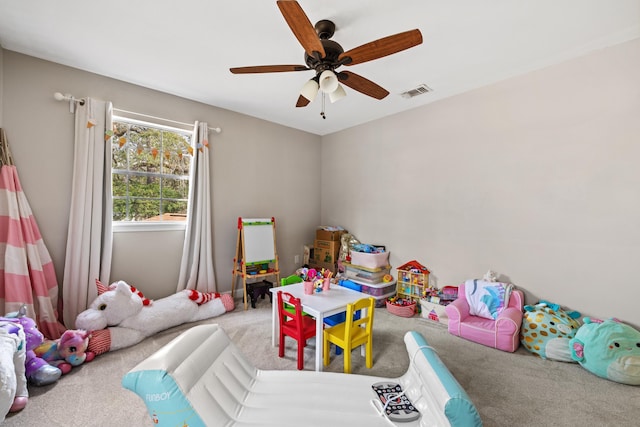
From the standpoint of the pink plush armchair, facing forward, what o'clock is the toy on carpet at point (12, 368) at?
The toy on carpet is roughly at 12 o'clock from the pink plush armchair.

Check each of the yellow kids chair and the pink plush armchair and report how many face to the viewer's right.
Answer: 0

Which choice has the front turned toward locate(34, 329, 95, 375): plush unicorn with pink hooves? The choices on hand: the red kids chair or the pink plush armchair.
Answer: the pink plush armchair

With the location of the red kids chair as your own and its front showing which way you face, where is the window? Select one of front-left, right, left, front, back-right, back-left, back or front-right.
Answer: left

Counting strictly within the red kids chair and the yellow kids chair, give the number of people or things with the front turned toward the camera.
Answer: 0

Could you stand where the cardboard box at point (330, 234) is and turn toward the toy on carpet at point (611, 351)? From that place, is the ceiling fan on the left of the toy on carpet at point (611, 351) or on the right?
right

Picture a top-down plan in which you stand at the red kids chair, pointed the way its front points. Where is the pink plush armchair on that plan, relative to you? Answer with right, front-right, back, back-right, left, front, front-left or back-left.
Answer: front-right

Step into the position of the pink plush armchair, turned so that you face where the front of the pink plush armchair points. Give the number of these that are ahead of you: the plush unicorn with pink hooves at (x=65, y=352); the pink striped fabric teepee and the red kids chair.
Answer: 3

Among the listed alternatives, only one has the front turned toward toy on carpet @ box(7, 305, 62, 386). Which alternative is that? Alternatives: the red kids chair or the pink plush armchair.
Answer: the pink plush armchair

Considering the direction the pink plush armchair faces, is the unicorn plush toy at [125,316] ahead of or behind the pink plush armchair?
ahead

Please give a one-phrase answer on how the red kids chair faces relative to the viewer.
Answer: facing away from the viewer and to the right of the viewer

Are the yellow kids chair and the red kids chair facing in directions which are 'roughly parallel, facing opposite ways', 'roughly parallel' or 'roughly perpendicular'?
roughly perpendicular

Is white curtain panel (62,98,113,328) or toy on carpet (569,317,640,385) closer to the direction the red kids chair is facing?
the toy on carpet

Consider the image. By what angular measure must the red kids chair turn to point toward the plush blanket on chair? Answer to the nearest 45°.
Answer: approximately 45° to its right

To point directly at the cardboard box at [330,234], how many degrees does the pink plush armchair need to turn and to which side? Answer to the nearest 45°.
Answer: approximately 45° to its right

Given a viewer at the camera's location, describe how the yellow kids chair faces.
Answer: facing away from the viewer and to the left of the viewer
